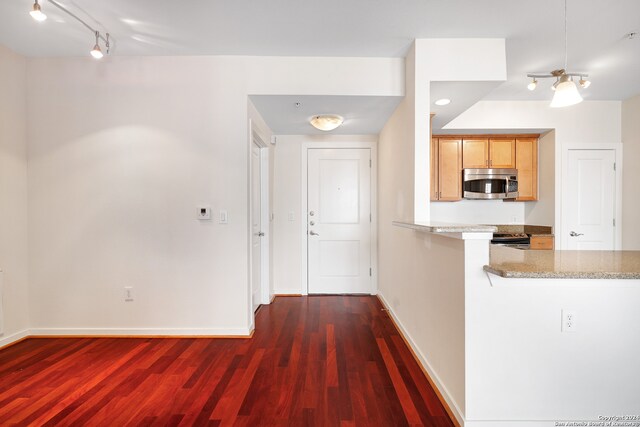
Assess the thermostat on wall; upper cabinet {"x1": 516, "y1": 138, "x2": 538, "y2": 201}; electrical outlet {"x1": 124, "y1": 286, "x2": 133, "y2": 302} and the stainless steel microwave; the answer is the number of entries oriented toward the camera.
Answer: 4

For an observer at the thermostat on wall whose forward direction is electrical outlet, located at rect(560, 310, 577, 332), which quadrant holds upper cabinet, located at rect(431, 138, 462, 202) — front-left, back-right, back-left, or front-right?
front-left

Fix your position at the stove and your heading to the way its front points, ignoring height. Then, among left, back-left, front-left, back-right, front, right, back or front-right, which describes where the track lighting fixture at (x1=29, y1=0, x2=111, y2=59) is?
front-right

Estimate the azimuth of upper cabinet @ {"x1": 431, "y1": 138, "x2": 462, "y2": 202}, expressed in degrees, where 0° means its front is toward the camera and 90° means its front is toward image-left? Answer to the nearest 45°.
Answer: approximately 0°

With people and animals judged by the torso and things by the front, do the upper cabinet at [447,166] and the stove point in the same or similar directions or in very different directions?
same or similar directions

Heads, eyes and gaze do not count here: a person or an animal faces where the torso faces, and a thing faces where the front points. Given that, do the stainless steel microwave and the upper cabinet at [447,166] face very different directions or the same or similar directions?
same or similar directions

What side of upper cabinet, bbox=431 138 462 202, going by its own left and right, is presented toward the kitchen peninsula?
front

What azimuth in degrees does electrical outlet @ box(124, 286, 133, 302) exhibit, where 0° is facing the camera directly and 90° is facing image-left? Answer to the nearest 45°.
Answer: approximately 0°

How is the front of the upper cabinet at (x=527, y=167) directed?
toward the camera

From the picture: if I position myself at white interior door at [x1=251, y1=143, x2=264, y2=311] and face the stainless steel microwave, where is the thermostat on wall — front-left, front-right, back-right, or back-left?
back-right

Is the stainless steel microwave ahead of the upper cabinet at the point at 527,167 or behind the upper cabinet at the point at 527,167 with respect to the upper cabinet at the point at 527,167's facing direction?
ahead

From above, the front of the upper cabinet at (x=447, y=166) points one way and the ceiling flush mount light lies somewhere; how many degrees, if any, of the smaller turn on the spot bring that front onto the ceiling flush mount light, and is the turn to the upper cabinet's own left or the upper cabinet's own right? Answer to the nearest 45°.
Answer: approximately 45° to the upper cabinet's own right

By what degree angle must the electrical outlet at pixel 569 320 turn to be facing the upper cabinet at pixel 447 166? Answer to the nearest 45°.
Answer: approximately 135° to its right

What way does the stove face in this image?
toward the camera
